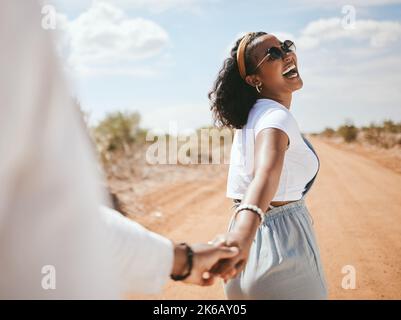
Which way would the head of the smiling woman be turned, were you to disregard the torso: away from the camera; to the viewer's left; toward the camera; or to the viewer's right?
to the viewer's right

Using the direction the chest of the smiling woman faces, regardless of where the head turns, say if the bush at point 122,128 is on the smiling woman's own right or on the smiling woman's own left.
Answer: on the smiling woman's own left
